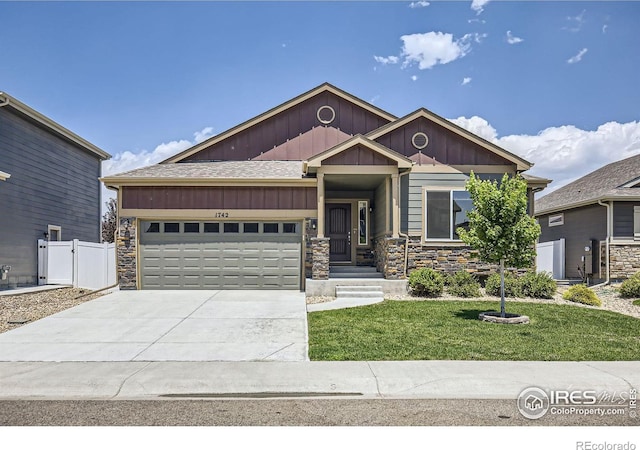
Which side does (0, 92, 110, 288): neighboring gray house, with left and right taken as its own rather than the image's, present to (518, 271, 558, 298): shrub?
left

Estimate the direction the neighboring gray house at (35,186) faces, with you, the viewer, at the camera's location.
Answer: facing the viewer and to the left of the viewer

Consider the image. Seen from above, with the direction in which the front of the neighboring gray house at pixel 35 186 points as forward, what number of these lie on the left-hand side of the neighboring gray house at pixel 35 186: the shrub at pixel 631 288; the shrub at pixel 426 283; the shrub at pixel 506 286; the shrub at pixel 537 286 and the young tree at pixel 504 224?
5

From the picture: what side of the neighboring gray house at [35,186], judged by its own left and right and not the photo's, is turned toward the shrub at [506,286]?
left

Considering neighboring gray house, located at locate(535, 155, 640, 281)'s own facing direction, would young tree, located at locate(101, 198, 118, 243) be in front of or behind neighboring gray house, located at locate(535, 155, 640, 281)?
behind

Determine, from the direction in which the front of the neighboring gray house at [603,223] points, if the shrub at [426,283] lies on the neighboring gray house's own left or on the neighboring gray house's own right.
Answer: on the neighboring gray house's own right

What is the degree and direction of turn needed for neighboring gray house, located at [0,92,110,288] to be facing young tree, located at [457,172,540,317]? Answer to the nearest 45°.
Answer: approximately 90° to its left

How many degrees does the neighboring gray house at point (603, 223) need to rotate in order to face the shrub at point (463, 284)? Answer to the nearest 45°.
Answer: approximately 90° to its right

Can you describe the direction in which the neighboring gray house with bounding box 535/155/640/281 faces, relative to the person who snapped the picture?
facing the viewer and to the right of the viewer

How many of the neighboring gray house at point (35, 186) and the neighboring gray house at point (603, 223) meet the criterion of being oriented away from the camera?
0
